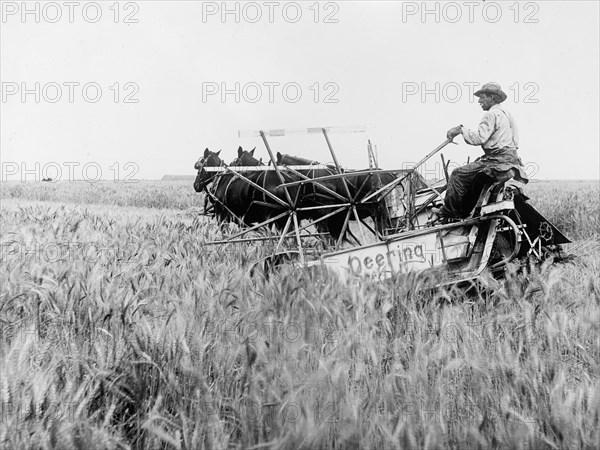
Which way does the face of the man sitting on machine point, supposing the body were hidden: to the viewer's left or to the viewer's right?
to the viewer's left

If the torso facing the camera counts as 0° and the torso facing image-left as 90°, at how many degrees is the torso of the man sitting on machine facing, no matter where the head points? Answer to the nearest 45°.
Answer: approximately 90°

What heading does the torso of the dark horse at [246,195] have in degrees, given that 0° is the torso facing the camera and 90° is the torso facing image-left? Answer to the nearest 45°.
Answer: approximately 90°

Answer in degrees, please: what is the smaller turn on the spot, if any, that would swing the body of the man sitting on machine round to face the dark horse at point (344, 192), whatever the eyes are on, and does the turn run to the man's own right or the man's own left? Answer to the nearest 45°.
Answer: approximately 45° to the man's own right

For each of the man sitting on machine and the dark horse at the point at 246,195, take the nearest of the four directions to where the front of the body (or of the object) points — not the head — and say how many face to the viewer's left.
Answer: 2

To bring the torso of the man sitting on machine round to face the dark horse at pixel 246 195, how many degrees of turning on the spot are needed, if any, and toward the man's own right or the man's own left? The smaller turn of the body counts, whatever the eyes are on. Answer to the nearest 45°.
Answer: approximately 45° to the man's own right
